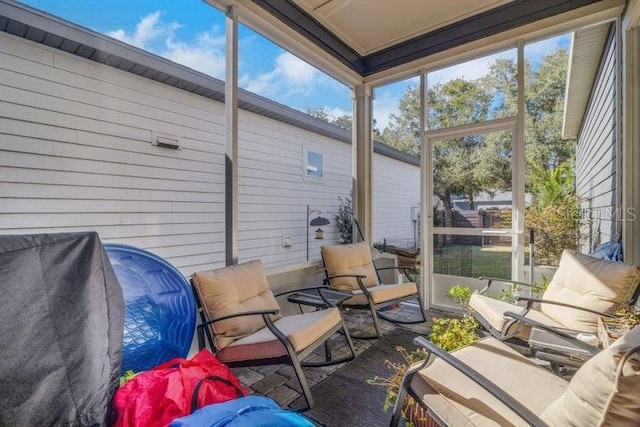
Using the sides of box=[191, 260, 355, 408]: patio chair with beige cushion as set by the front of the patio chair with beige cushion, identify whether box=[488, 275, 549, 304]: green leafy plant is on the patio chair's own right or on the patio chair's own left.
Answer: on the patio chair's own left

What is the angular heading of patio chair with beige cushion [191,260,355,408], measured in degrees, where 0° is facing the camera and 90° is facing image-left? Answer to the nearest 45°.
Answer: approximately 315°

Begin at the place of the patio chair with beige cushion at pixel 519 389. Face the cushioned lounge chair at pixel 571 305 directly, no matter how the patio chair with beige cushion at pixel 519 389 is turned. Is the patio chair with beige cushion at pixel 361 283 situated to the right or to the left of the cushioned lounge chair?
left

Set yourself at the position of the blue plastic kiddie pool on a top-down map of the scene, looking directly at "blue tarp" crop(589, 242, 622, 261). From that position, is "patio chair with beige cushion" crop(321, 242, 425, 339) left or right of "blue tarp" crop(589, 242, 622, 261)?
left

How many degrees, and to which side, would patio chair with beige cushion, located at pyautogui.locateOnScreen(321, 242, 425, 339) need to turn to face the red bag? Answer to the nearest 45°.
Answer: approximately 45° to its right

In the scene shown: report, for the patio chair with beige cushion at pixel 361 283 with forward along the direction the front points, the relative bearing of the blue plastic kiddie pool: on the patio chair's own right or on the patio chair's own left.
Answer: on the patio chair's own right
